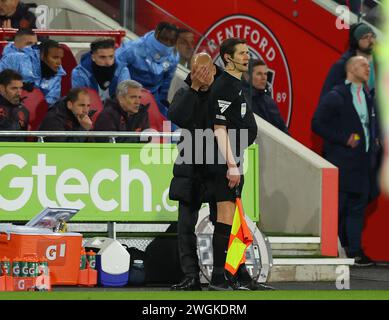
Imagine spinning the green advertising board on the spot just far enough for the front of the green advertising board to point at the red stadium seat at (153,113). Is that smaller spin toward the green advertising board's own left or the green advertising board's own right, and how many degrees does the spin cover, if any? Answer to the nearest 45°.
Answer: approximately 135° to the green advertising board's own left

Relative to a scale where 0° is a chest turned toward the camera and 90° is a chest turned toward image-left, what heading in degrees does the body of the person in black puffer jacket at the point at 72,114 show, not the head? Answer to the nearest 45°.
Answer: approximately 315°

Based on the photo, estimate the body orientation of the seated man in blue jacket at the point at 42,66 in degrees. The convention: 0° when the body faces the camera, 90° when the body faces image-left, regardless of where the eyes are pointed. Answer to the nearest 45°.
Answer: approximately 315°

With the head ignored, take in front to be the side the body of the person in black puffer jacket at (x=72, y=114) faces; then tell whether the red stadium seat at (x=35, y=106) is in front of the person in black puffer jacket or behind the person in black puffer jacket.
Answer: behind
